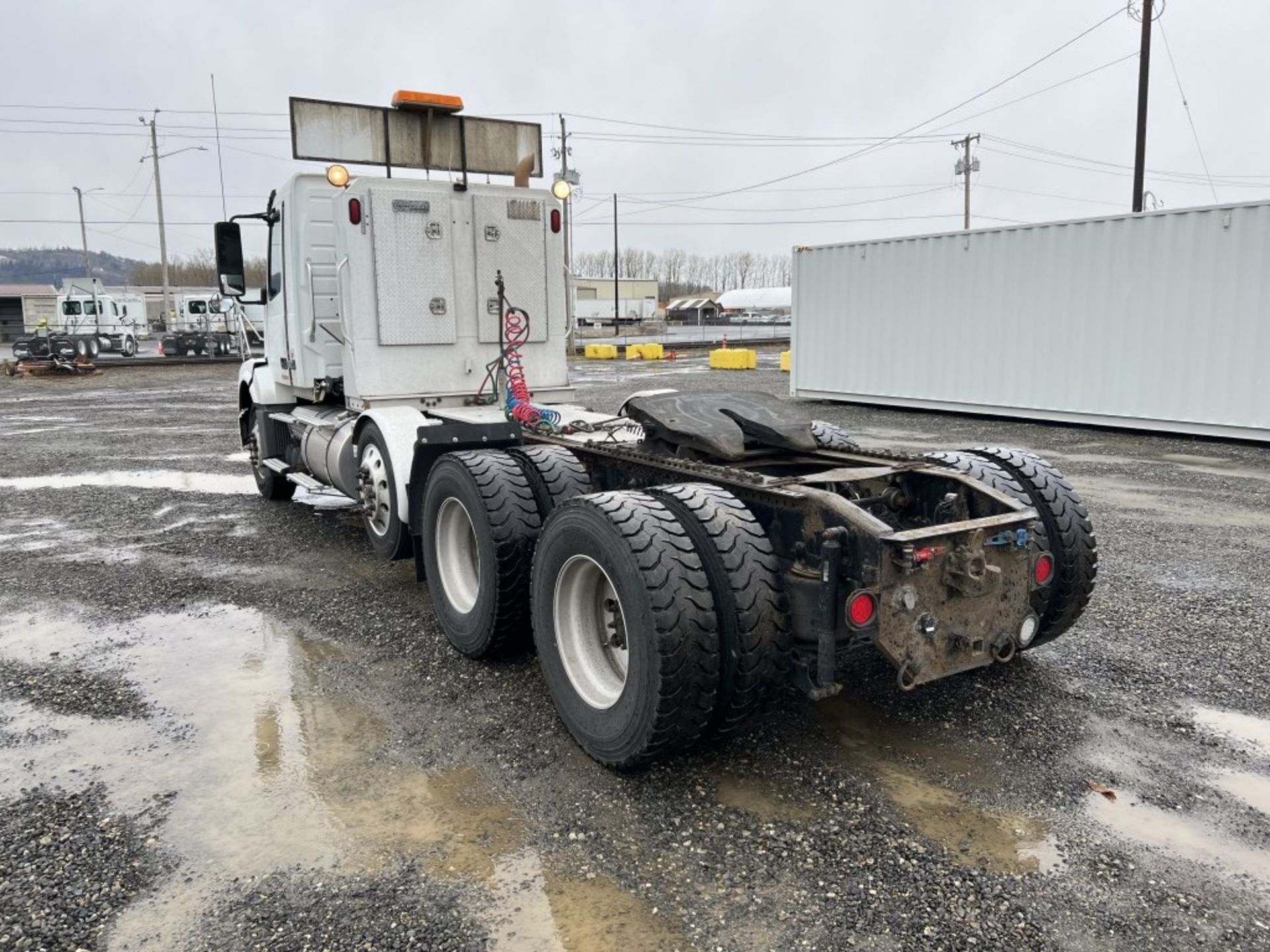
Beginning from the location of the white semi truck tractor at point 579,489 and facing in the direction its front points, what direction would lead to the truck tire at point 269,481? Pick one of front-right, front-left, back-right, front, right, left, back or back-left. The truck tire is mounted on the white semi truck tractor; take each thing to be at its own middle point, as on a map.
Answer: front

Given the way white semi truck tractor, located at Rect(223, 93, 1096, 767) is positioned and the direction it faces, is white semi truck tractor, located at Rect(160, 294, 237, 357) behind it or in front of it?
in front

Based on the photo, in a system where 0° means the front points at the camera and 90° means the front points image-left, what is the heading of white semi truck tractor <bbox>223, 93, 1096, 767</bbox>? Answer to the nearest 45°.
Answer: approximately 135°

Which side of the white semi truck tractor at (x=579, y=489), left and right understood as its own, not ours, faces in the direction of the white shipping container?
right

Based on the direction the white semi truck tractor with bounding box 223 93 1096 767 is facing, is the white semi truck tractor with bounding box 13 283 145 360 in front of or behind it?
in front
